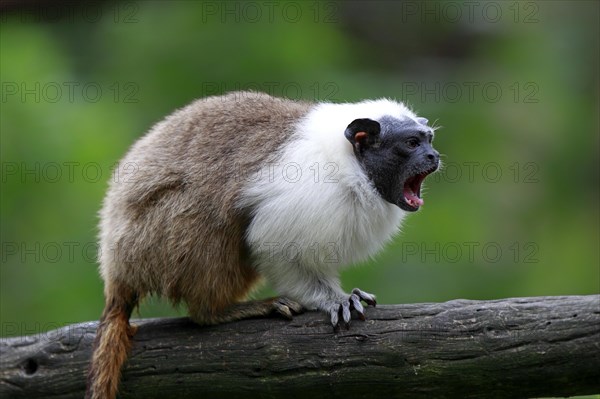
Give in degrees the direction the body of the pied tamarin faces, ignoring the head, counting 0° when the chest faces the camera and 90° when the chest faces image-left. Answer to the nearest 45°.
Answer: approximately 270°
